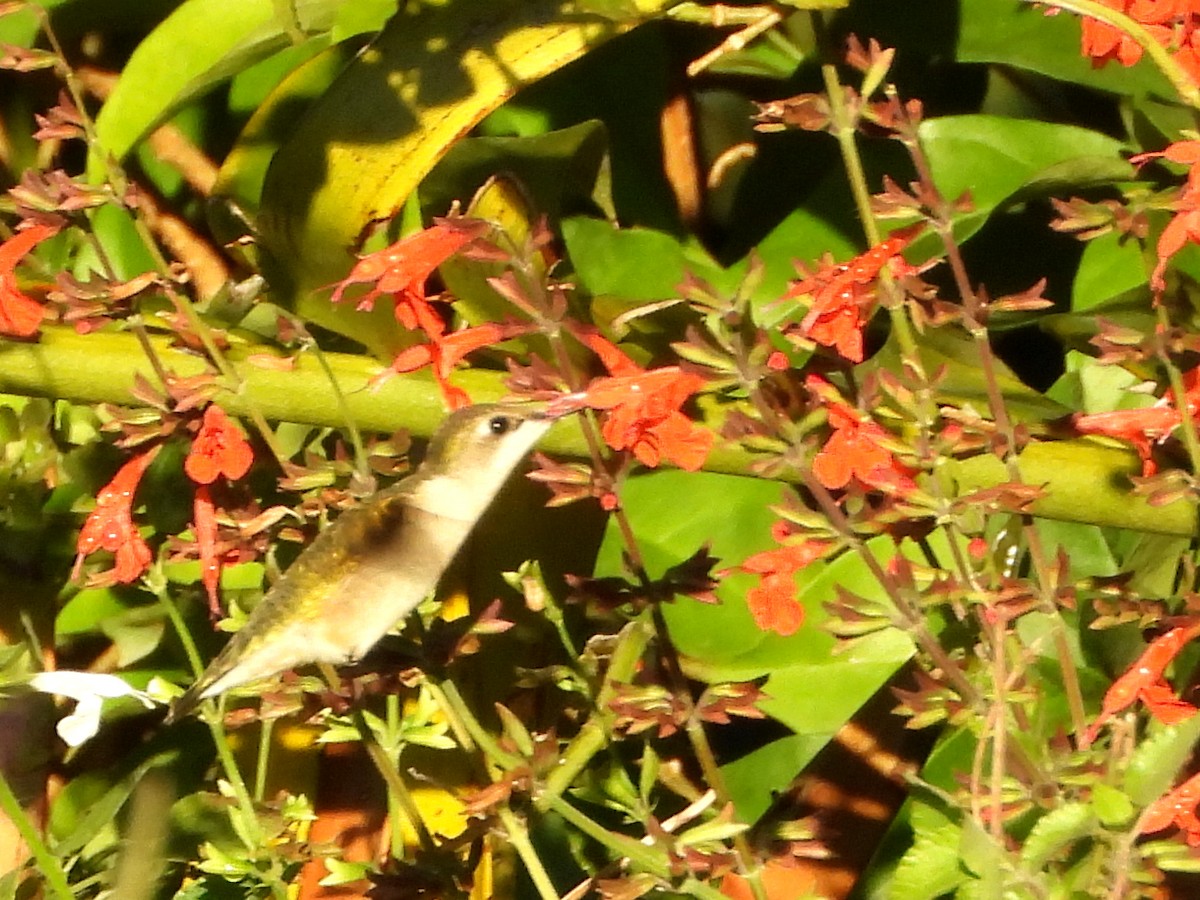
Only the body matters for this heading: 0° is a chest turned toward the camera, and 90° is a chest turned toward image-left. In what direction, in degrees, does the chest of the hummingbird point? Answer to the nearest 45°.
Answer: approximately 270°
